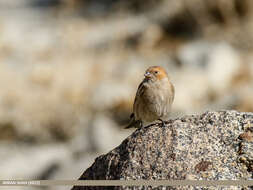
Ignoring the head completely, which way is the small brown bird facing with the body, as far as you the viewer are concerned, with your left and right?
facing the viewer and to the right of the viewer
